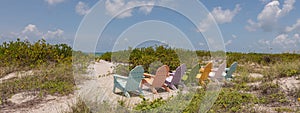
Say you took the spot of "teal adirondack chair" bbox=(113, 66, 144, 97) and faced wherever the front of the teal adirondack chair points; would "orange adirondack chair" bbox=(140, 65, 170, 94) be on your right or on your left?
on your right

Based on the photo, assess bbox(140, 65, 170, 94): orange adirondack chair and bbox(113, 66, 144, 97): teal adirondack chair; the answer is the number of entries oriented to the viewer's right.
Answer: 0

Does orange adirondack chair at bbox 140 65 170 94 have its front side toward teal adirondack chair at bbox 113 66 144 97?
no

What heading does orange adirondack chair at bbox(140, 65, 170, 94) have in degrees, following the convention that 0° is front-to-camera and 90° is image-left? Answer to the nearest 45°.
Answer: approximately 135°

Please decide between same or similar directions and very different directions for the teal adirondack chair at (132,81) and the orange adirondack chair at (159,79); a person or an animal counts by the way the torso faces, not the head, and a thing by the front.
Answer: same or similar directions

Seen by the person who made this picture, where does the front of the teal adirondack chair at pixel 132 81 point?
facing away from the viewer and to the left of the viewer
